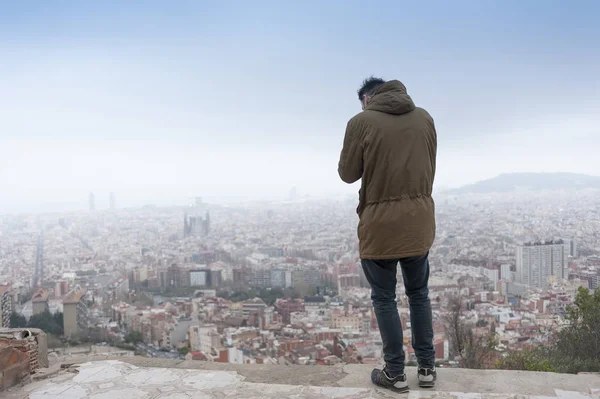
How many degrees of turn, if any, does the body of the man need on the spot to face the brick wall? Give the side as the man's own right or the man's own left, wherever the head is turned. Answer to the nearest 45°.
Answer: approximately 45° to the man's own left

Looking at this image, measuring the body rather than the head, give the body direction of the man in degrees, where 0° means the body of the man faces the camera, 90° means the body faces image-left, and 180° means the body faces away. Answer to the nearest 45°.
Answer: approximately 135°

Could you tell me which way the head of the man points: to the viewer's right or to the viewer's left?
to the viewer's left
